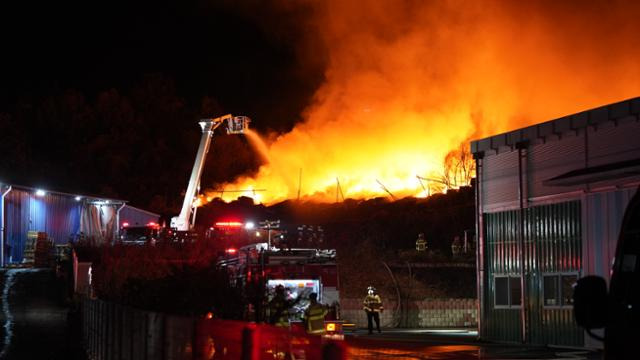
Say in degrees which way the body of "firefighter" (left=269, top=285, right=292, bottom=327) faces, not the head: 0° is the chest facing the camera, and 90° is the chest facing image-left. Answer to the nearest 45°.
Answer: approximately 180°

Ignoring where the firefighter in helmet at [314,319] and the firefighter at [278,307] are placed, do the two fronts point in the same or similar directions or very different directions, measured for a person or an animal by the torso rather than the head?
same or similar directions

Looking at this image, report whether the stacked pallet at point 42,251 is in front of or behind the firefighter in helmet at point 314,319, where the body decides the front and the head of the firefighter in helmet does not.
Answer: in front

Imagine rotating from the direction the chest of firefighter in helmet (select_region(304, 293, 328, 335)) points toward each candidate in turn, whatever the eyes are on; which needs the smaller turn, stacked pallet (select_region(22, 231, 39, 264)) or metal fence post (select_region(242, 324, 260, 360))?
the stacked pallet

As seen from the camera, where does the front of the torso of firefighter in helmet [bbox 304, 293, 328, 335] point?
away from the camera

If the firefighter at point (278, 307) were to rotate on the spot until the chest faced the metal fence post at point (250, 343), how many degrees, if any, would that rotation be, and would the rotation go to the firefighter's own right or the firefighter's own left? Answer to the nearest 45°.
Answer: approximately 180°

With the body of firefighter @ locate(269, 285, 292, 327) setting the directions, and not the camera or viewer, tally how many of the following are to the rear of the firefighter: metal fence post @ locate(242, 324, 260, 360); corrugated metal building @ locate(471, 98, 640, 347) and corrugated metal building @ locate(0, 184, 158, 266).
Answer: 1

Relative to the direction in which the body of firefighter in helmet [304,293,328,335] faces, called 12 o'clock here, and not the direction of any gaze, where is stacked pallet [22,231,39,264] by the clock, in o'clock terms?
The stacked pallet is roughly at 11 o'clock from the firefighter in helmet.

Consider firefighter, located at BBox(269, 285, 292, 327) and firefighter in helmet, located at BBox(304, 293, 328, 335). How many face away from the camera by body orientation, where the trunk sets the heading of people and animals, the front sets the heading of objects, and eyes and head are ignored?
2

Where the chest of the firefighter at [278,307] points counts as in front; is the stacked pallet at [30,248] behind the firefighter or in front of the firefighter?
in front
